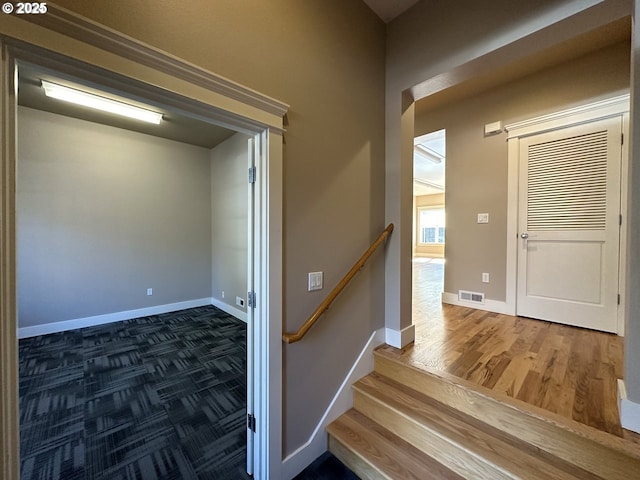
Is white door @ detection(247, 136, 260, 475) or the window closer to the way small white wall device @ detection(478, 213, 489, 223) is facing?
the white door

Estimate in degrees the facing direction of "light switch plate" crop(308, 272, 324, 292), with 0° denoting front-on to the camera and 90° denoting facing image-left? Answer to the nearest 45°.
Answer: approximately 315°

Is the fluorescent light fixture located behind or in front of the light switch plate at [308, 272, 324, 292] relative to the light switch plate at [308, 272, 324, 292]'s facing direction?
behind

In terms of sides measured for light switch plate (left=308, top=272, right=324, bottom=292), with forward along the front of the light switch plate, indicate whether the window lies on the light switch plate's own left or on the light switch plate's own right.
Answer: on the light switch plate's own left

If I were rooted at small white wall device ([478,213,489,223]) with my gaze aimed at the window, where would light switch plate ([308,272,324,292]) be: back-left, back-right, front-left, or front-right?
back-left

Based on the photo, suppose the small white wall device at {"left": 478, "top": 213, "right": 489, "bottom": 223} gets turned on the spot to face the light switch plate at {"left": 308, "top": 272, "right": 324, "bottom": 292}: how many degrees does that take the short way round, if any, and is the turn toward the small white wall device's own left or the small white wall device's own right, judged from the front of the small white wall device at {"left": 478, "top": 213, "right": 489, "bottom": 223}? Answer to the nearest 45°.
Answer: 0° — it already faces it

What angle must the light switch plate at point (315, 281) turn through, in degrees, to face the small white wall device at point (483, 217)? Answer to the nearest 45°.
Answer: approximately 90° to its left

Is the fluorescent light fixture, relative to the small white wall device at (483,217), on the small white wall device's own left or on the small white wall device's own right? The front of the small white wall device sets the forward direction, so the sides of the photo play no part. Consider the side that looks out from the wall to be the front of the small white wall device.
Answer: on the small white wall device's own right

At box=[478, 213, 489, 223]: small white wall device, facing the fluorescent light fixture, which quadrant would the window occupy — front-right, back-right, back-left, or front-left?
back-right

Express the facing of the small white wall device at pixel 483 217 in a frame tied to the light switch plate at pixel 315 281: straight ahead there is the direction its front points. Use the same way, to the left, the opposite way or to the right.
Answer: to the right

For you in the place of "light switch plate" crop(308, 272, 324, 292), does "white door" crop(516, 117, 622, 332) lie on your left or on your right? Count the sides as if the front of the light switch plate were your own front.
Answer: on your left

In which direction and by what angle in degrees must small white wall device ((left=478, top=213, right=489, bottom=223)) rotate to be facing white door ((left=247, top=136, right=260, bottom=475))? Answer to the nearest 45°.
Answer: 0° — it already faces it

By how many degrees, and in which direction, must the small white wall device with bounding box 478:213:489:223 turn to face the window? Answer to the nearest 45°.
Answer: approximately 180°
